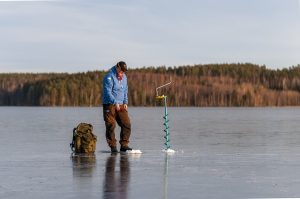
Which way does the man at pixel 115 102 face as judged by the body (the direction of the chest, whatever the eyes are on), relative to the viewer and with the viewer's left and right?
facing the viewer and to the right of the viewer
